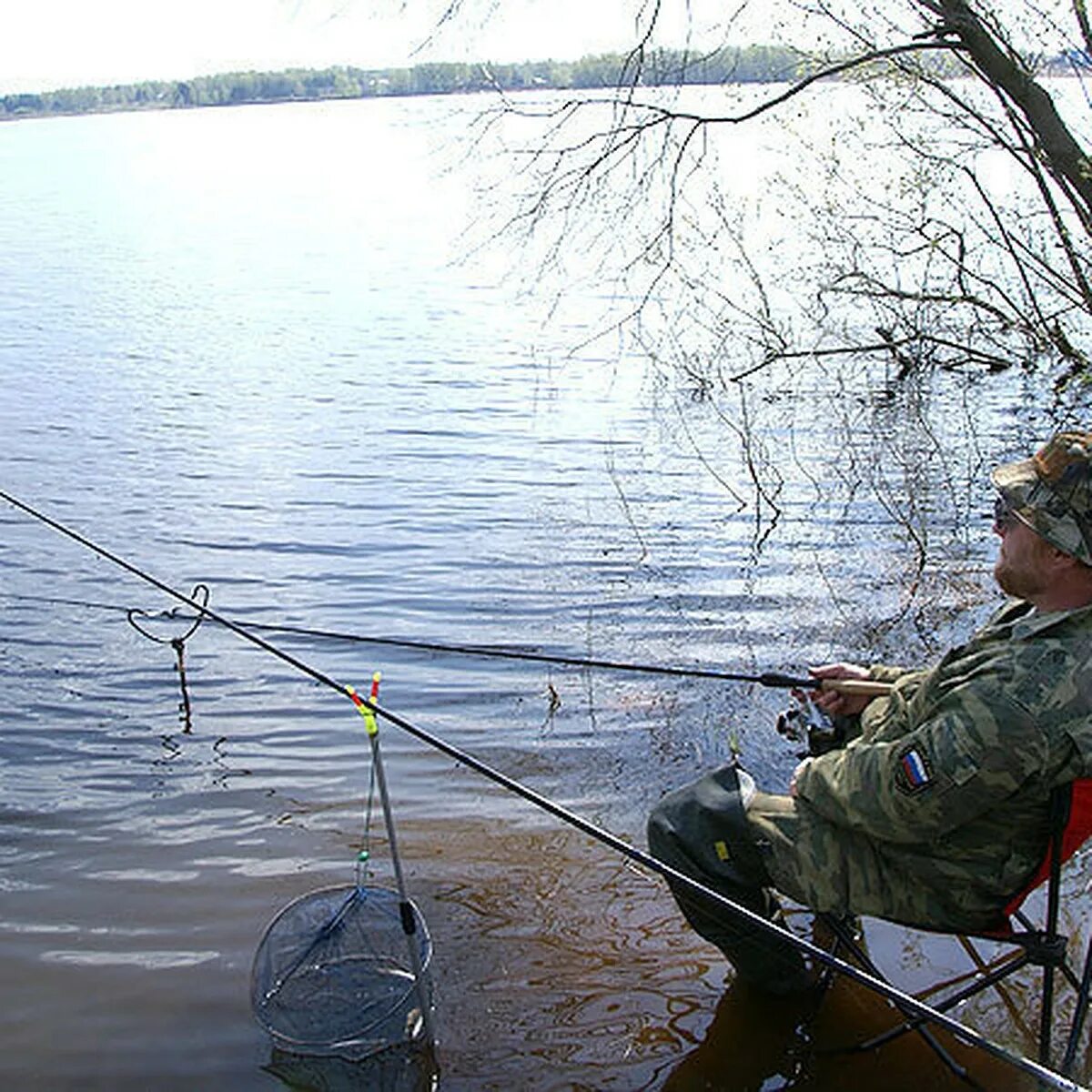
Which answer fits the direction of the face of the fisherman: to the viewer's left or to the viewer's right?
to the viewer's left

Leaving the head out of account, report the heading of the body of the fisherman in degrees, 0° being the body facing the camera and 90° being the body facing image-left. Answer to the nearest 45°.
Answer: approximately 90°

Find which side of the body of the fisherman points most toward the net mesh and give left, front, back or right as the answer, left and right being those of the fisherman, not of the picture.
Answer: front
